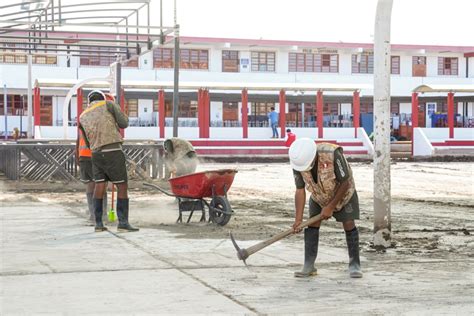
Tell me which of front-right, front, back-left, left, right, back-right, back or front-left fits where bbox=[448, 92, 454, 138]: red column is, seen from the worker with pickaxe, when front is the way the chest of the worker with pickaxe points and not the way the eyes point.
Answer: back-right

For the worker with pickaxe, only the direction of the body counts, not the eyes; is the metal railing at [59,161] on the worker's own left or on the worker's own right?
on the worker's own right

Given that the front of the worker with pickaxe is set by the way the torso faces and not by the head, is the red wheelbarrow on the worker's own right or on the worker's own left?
on the worker's own right

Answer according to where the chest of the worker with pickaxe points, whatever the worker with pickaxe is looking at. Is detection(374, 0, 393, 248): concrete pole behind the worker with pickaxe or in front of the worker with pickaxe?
behind

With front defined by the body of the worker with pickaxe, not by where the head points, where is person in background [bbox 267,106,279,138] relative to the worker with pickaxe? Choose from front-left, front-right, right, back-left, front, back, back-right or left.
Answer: back-right

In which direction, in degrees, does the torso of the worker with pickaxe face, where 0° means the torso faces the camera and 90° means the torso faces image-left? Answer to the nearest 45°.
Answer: approximately 45°
